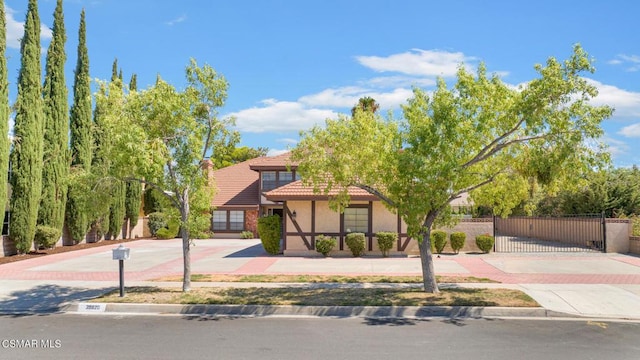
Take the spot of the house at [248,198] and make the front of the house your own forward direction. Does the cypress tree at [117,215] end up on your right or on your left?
on your right

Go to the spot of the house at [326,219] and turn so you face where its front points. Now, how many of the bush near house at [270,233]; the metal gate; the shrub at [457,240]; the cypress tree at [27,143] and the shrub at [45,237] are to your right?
3

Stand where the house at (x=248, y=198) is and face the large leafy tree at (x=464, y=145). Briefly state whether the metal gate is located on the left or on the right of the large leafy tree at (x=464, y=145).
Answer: left

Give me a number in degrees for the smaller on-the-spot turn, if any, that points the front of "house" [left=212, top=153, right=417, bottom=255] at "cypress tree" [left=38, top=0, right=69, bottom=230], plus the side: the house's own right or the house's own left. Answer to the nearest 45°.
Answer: approximately 90° to the house's own right

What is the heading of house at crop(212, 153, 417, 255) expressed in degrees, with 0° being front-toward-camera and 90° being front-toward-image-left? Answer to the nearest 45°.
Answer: approximately 0°

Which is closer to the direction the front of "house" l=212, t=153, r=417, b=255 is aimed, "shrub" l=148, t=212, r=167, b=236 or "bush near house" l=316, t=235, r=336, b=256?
the bush near house

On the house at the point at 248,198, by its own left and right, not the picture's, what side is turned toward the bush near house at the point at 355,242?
front

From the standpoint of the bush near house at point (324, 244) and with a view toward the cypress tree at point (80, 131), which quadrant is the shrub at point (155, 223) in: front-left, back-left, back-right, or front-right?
front-right

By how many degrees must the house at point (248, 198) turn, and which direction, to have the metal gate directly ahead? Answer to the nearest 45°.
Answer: approximately 45° to its left

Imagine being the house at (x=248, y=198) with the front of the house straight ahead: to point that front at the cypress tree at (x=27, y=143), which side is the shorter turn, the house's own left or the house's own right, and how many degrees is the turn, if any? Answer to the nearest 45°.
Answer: approximately 45° to the house's own right

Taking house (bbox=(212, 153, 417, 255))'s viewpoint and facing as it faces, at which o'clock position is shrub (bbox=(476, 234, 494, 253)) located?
The shrub is roughly at 9 o'clock from the house.

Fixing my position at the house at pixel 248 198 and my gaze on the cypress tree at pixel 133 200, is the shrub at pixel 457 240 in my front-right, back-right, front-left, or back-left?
back-left

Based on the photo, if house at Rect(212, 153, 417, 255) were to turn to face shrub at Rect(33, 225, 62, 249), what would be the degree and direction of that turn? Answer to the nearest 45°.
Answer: approximately 90° to its right

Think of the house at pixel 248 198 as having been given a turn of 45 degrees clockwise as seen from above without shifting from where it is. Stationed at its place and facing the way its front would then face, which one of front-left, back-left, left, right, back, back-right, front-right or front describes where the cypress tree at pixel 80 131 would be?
front

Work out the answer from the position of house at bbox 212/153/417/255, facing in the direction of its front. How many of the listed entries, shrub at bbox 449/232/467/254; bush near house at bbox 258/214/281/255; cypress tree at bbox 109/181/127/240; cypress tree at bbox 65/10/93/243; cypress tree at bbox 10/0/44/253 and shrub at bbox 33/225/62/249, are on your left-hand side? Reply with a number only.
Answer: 1

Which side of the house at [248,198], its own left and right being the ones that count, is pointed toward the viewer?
front

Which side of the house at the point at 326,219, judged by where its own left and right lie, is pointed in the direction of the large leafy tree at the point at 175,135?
front
